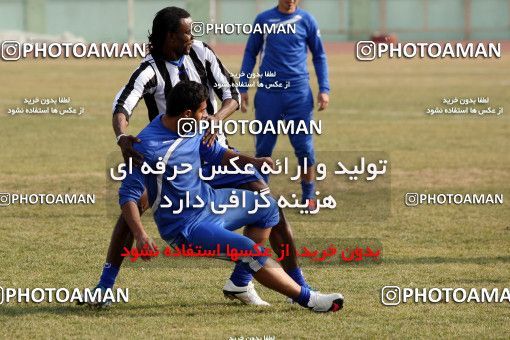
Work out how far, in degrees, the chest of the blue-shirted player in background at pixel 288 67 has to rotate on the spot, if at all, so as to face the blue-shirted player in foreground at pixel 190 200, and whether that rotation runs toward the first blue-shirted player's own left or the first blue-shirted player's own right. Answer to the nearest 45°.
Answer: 0° — they already face them

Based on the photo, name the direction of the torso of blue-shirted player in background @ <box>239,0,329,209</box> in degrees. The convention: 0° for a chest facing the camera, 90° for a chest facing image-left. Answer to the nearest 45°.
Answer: approximately 0°
